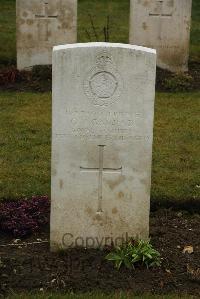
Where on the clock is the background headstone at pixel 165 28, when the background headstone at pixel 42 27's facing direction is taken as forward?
the background headstone at pixel 165 28 is roughly at 9 o'clock from the background headstone at pixel 42 27.

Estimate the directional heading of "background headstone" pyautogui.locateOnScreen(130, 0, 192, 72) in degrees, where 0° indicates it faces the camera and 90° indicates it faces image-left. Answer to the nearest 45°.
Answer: approximately 0°

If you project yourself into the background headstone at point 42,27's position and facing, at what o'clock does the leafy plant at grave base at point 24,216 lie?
The leafy plant at grave base is roughly at 12 o'clock from the background headstone.

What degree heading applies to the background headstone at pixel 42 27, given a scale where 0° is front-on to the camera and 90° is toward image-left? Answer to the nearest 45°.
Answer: approximately 0°

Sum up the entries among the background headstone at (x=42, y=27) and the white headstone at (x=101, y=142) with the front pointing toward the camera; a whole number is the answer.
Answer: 2

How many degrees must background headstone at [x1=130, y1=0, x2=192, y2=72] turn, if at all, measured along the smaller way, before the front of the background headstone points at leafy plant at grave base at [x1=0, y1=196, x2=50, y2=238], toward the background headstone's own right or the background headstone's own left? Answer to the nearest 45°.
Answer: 0° — it already faces it

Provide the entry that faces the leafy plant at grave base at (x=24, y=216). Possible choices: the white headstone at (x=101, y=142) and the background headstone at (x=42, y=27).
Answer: the background headstone

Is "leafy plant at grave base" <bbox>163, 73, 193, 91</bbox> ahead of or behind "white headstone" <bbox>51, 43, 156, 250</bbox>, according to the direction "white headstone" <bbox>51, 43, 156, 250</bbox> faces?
behind
